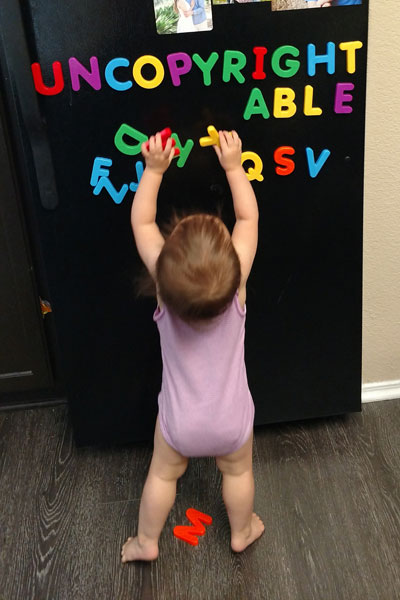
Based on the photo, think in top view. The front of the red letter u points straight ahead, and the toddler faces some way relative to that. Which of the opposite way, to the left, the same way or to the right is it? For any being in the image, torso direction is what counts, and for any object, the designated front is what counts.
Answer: the opposite way

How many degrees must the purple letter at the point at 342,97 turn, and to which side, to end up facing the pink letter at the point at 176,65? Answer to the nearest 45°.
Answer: approximately 45° to its right

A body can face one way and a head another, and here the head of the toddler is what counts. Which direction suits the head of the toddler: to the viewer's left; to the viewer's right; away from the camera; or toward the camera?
away from the camera

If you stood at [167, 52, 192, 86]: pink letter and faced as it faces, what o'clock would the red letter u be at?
The red letter u is roughly at 3 o'clock from the pink letter.

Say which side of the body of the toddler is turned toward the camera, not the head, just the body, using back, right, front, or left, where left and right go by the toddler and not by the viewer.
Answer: back

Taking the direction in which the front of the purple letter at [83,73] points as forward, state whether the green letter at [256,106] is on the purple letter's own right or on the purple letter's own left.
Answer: on the purple letter's own left

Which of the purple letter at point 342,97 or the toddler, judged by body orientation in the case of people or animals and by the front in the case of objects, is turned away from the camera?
the toddler

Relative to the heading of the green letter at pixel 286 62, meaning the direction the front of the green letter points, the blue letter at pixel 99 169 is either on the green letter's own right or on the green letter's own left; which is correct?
on the green letter's own right
